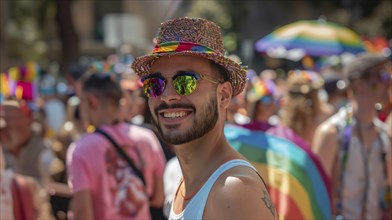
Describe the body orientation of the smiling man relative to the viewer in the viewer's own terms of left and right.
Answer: facing the viewer and to the left of the viewer

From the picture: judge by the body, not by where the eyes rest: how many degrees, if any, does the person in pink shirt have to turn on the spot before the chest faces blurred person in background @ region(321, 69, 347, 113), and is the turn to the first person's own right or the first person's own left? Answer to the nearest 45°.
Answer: approximately 90° to the first person's own right

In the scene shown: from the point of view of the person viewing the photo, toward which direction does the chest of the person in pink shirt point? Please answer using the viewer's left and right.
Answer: facing away from the viewer and to the left of the viewer

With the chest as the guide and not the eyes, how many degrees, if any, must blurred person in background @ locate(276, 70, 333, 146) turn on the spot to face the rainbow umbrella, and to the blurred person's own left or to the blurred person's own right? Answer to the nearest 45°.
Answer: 0° — they already face it

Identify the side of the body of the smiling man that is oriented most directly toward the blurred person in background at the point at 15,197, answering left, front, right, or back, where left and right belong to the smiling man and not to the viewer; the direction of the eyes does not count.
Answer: right

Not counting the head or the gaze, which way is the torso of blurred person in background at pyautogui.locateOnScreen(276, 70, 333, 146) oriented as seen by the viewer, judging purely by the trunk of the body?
away from the camera

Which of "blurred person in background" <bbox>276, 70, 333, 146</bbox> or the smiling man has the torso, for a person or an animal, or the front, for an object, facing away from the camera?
the blurred person in background

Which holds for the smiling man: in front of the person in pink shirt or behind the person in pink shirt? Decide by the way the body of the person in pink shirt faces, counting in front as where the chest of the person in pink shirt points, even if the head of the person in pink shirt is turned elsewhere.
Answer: behind
